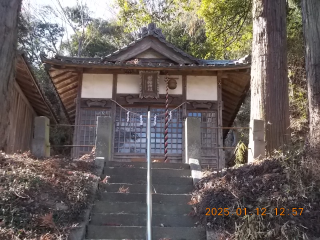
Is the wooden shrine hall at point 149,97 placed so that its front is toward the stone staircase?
yes

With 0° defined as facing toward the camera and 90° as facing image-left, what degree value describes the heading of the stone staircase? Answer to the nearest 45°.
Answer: approximately 0°

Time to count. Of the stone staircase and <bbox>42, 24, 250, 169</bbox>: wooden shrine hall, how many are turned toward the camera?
2

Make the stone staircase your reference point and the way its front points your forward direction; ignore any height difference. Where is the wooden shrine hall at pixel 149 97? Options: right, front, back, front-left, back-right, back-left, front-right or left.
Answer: back

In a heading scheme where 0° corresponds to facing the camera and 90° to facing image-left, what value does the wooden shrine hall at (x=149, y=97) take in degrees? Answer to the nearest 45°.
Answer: approximately 0°
